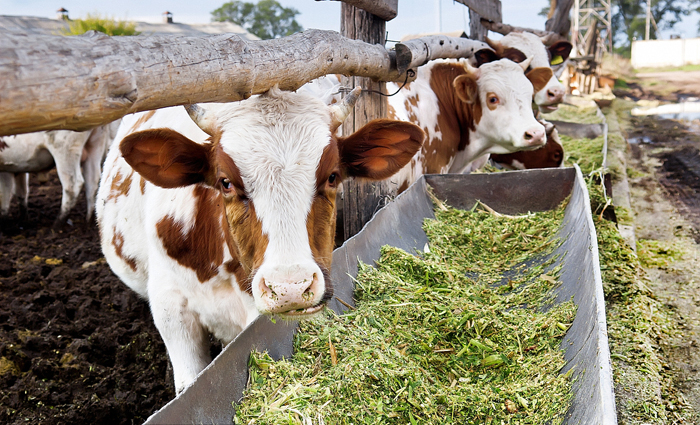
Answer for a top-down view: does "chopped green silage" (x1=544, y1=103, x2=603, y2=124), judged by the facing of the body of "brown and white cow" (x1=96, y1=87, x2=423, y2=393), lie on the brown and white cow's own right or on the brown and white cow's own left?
on the brown and white cow's own left

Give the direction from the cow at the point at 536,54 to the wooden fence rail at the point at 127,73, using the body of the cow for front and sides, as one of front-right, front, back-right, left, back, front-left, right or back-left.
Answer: front-right

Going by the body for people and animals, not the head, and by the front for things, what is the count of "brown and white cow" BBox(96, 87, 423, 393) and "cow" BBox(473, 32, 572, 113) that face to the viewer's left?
0

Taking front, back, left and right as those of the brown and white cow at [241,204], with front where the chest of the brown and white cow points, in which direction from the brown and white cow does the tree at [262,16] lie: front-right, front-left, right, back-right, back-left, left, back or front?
back-left

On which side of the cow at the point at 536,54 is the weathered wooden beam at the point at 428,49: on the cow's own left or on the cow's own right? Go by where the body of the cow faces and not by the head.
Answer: on the cow's own right

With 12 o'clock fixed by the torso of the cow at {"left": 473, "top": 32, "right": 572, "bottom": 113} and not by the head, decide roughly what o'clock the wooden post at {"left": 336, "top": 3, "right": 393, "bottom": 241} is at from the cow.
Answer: The wooden post is roughly at 2 o'clock from the cow.

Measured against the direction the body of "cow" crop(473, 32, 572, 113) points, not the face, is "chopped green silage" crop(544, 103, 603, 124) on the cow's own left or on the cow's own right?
on the cow's own left

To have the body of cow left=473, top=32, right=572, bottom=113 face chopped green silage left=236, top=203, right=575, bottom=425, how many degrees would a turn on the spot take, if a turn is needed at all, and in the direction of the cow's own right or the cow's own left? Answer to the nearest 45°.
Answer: approximately 45° to the cow's own right

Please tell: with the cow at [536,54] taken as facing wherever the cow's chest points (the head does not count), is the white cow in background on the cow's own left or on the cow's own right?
on the cow's own right

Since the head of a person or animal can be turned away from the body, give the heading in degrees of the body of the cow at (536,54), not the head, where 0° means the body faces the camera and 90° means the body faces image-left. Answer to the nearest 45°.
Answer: approximately 315°

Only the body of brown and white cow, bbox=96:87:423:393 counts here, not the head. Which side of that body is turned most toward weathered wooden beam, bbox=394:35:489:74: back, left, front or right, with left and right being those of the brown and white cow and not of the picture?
left
